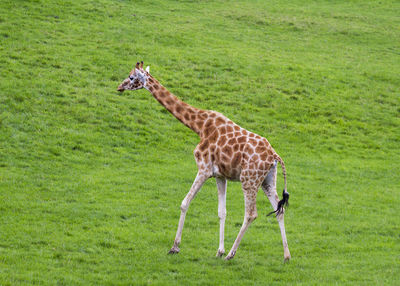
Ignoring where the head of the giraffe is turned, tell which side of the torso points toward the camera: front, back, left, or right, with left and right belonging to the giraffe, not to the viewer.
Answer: left
